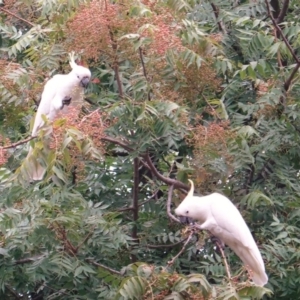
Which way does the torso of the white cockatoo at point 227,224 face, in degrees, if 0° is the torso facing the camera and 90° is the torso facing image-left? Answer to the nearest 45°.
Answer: approximately 90°

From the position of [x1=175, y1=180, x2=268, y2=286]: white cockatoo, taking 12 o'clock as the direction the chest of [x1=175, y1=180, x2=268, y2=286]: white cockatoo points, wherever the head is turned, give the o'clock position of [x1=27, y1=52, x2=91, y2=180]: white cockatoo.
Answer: [x1=27, y1=52, x2=91, y2=180]: white cockatoo is roughly at 1 o'clock from [x1=175, y1=180, x2=268, y2=286]: white cockatoo.
